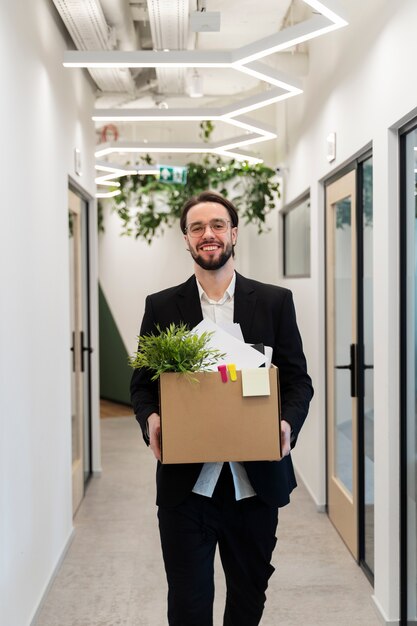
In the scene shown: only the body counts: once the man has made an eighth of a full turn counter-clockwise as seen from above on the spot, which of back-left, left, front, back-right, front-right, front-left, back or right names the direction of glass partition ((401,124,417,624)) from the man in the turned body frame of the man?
left

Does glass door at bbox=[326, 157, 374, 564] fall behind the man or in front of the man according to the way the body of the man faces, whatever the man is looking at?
behind

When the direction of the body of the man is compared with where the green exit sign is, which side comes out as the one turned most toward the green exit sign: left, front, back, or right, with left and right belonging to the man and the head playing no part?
back

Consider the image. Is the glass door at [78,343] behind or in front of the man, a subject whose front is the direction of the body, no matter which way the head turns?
behind

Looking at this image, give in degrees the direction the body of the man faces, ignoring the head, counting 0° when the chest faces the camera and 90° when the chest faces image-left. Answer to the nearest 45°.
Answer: approximately 0°

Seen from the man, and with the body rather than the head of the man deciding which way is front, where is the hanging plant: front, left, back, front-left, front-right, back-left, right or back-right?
back
